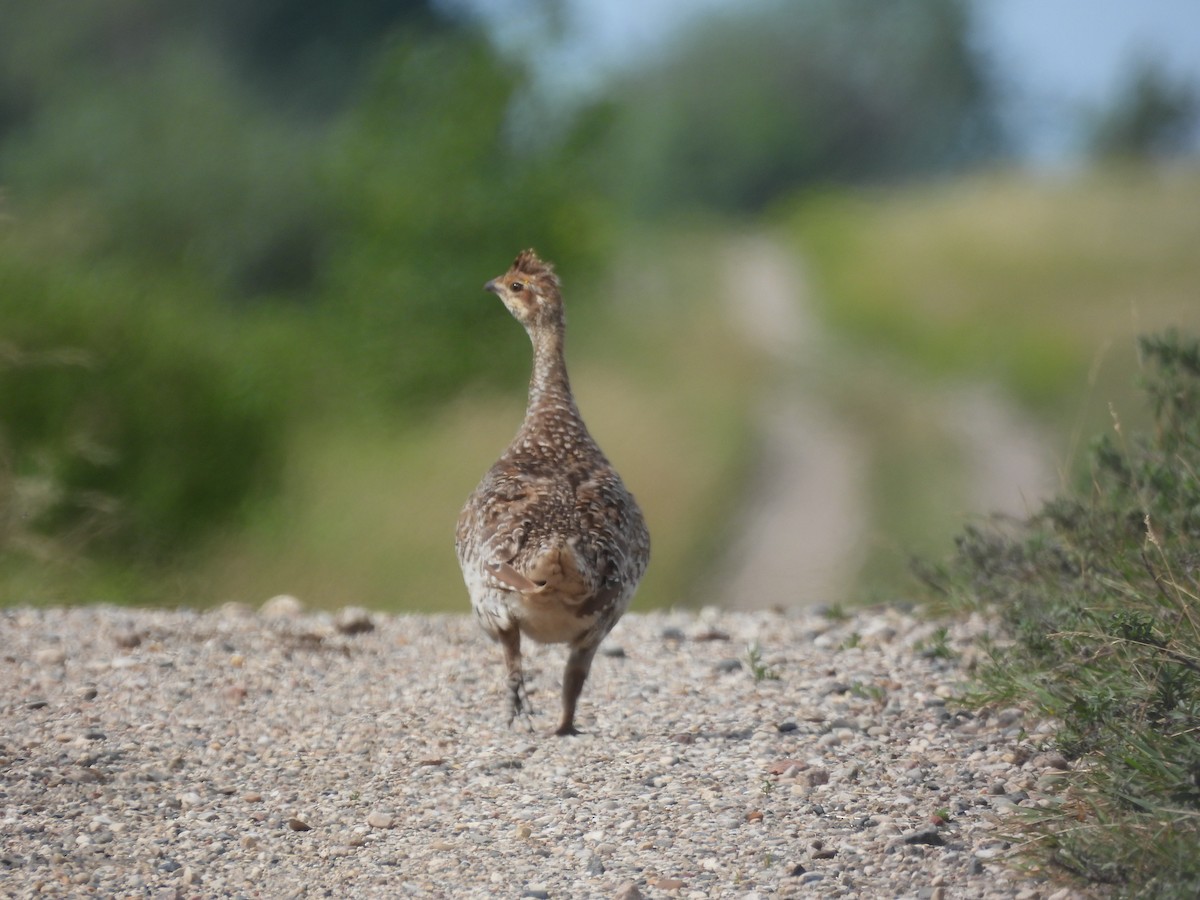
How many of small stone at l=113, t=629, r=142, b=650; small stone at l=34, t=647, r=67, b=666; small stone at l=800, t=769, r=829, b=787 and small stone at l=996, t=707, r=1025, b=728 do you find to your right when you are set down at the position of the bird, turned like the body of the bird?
2

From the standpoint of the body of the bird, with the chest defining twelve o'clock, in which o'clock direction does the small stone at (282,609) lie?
The small stone is roughly at 11 o'clock from the bird.

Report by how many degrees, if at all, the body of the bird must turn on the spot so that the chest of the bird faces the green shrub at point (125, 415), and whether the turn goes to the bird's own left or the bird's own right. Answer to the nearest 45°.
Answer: approximately 45° to the bird's own left

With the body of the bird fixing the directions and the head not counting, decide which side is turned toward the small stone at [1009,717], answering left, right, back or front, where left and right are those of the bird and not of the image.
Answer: right

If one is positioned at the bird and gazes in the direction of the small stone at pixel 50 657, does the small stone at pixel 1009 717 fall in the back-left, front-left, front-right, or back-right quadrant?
back-right

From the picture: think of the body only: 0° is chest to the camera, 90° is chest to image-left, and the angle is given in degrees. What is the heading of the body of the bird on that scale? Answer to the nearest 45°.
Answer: approximately 180°

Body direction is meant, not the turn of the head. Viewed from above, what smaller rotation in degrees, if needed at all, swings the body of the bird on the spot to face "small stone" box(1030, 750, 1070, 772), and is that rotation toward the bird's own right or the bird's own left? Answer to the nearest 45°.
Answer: approximately 90° to the bird's own right

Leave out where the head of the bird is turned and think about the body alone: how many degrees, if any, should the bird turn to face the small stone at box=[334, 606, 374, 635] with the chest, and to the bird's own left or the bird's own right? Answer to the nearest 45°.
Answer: approximately 45° to the bird's own left

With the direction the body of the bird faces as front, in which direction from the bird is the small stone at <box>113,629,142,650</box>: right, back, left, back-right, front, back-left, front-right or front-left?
front-left

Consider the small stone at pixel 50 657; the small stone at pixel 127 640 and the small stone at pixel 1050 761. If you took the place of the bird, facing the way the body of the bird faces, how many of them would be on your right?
1

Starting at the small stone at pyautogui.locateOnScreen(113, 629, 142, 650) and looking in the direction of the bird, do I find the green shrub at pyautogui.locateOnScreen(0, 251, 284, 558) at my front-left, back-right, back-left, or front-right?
back-left

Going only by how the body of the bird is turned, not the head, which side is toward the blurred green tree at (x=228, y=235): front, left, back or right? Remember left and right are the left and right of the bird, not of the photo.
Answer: front

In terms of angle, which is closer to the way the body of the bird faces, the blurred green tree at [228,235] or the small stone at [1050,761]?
the blurred green tree

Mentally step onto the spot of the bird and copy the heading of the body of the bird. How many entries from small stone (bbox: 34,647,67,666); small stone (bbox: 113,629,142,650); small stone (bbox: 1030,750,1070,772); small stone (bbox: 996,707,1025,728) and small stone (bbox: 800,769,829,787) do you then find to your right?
3

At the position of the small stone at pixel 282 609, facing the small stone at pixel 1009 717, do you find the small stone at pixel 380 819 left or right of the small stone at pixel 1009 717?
right
